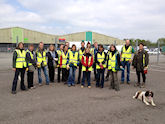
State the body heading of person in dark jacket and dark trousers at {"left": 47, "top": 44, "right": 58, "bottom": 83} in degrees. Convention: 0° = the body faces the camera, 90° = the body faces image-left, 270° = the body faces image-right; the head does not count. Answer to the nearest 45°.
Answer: approximately 315°

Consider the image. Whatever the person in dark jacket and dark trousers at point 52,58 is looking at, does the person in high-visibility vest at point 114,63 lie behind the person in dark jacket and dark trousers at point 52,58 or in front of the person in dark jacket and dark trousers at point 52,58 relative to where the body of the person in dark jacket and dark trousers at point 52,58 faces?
in front

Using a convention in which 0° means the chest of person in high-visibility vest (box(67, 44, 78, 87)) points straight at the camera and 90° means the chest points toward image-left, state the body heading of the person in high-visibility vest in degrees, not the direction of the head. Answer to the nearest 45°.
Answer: approximately 0°
